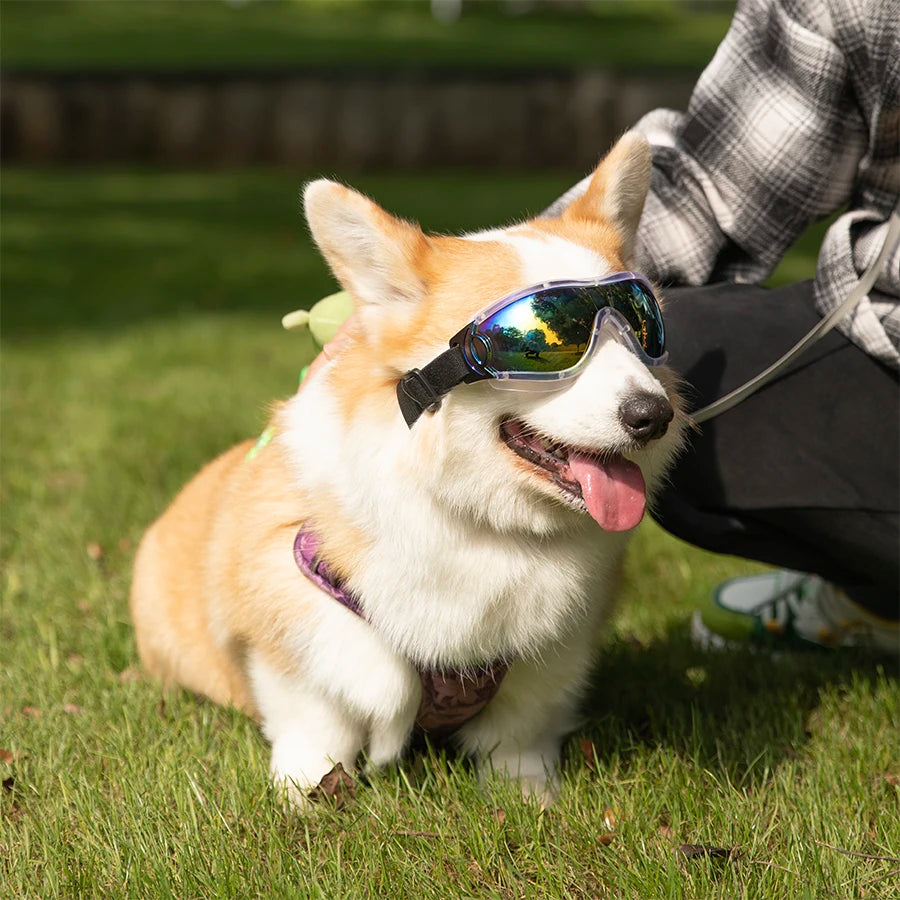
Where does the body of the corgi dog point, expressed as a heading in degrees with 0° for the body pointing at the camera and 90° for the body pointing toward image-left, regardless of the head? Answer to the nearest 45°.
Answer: approximately 315°
